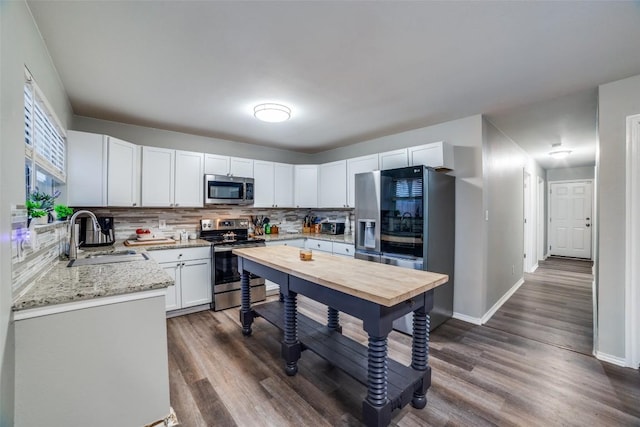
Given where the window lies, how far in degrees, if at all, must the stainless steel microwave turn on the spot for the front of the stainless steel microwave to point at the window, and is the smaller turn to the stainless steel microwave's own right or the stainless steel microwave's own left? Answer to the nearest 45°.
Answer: approximately 45° to the stainless steel microwave's own right

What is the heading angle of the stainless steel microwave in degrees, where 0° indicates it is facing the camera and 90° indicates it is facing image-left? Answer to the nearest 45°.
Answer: approximately 0°

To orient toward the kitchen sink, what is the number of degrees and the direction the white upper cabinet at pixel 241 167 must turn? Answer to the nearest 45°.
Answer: approximately 45° to its right

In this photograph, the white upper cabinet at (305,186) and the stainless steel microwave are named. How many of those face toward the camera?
2
